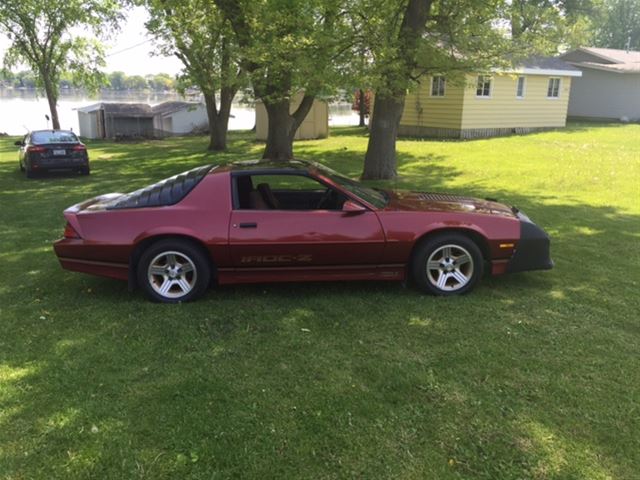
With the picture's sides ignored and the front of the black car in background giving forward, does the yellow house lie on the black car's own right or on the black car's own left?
on the black car's own right

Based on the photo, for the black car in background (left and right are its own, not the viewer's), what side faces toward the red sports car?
back

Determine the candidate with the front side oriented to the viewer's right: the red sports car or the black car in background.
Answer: the red sports car

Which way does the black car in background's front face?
away from the camera

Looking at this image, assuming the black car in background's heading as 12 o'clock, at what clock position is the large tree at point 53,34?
The large tree is roughly at 12 o'clock from the black car in background.

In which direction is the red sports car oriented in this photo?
to the viewer's right

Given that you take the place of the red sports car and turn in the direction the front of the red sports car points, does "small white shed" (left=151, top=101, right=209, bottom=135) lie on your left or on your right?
on your left

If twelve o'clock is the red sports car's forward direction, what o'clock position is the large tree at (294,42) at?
The large tree is roughly at 9 o'clock from the red sports car.

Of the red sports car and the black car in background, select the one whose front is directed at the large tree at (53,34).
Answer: the black car in background

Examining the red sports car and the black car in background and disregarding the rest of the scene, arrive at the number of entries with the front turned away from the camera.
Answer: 1

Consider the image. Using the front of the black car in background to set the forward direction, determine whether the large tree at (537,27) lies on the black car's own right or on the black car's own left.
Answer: on the black car's own right

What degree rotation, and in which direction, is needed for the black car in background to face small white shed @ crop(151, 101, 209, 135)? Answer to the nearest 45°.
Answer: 0° — it already faces it

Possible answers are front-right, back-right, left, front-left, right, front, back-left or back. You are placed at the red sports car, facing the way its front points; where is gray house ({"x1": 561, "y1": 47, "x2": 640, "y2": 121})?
front-left

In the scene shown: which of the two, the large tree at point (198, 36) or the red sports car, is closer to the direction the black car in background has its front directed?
the large tree
